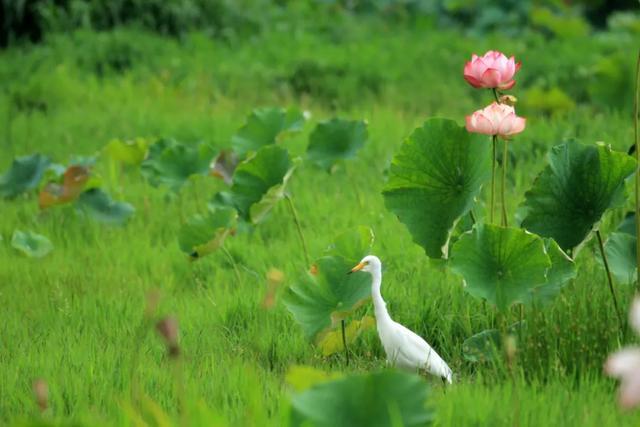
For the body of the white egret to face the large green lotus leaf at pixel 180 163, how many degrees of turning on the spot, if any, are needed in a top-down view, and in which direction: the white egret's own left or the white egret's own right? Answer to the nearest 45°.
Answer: approximately 45° to the white egret's own right

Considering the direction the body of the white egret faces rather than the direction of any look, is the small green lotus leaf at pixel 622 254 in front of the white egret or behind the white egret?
behind

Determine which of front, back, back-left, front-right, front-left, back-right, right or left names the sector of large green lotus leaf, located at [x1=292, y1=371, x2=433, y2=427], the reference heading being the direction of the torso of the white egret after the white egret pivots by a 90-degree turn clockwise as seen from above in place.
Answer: back

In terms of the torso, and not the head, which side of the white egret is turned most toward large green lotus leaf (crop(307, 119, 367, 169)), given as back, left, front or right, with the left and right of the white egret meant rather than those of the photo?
right

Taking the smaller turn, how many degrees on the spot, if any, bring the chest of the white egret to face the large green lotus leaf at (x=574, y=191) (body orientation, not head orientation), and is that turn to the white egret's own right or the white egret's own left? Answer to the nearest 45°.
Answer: approximately 135° to the white egret's own right

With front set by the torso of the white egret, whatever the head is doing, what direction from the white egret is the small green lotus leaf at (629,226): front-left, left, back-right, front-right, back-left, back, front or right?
back-right

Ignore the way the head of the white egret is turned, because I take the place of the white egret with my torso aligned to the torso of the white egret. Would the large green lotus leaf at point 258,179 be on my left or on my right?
on my right

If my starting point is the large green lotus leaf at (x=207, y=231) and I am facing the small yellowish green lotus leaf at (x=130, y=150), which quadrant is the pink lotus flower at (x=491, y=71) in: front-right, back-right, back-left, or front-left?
back-right

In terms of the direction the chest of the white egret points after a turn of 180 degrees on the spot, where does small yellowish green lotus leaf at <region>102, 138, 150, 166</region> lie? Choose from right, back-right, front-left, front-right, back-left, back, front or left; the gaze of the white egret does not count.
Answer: back-left

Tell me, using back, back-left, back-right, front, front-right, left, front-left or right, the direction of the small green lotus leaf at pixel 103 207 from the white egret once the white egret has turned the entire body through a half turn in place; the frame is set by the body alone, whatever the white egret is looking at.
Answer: back-left

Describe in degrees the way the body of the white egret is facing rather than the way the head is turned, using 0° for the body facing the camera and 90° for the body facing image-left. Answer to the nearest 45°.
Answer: approximately 90°
